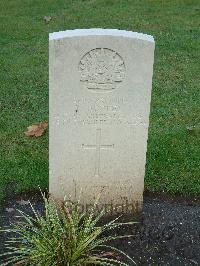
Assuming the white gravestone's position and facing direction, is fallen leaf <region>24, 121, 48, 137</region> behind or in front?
behind

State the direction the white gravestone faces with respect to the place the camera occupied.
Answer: facing the viewer

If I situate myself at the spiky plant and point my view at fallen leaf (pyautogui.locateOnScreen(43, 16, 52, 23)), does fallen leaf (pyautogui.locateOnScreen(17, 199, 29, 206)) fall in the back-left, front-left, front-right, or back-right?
front-left

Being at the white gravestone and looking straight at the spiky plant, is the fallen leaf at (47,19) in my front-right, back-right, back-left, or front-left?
back-right

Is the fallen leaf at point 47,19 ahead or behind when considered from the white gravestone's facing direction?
behind
